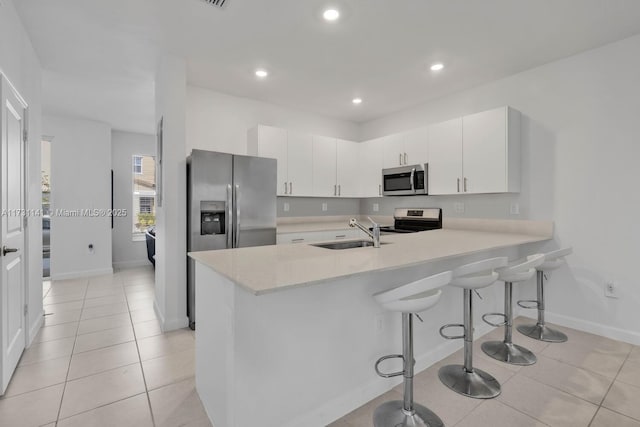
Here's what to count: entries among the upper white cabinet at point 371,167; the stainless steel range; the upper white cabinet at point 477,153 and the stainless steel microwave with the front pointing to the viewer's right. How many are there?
0

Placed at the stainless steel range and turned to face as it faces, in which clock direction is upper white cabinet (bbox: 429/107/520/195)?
The upper white cabinet is roughly at 9 o'clock from the stainless steel range.

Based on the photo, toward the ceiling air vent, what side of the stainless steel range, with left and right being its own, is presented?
front

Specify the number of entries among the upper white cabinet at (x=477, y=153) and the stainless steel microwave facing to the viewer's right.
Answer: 0

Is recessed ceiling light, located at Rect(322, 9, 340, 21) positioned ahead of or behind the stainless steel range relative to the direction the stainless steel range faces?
ahead

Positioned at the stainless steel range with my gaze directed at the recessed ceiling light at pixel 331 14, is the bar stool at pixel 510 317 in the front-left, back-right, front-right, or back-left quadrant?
front-left

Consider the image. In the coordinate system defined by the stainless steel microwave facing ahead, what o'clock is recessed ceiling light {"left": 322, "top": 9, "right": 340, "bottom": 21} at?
The recessed ceiling light is roughly at 11 o'clock from the stainless steel microwave.

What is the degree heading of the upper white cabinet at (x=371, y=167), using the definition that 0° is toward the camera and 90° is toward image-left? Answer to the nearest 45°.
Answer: approximately 45°

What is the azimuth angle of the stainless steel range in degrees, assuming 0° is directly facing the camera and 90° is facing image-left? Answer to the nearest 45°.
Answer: approximately 45°
